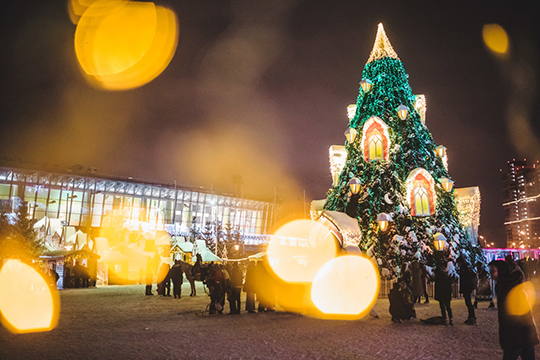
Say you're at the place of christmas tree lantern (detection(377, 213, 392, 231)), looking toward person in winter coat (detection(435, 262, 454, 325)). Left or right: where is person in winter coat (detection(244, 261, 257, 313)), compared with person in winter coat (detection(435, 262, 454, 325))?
right

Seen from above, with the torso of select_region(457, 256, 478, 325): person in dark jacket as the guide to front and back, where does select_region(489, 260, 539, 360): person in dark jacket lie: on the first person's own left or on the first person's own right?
on the first person's own left

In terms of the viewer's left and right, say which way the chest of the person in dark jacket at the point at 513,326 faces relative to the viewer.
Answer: facing to the left of the viewer
